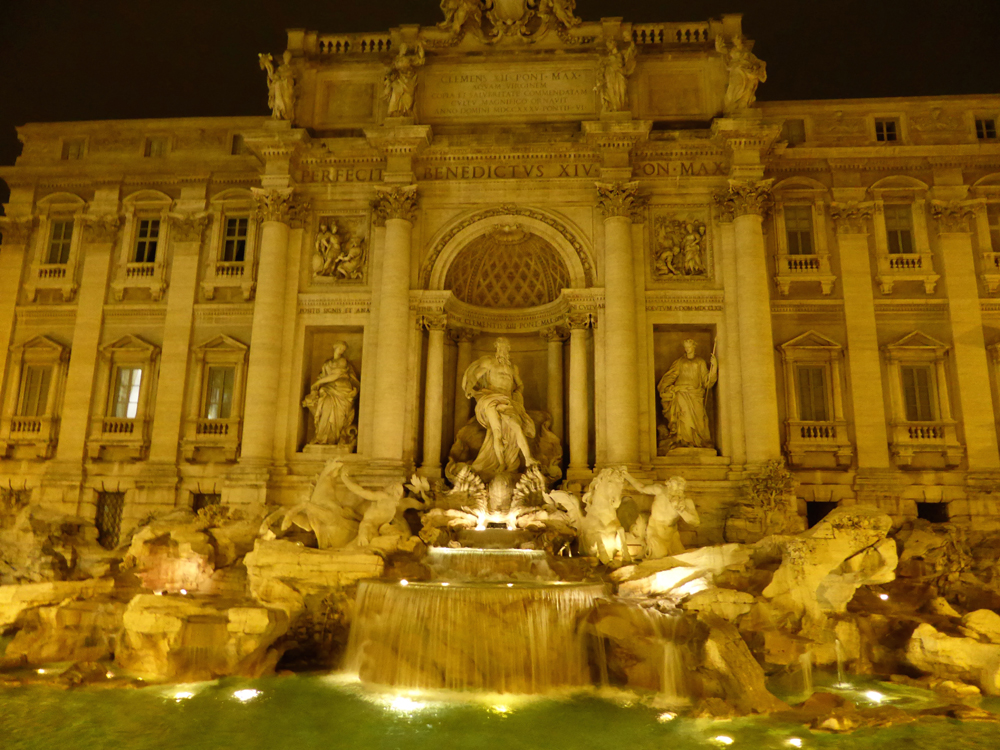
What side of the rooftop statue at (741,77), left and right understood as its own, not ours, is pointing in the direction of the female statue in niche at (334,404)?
right

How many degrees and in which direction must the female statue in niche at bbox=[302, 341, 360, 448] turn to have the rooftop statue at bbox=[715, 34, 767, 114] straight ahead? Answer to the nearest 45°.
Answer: approximately 90° to its left

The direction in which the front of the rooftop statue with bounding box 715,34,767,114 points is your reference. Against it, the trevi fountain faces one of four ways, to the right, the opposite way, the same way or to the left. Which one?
the same way

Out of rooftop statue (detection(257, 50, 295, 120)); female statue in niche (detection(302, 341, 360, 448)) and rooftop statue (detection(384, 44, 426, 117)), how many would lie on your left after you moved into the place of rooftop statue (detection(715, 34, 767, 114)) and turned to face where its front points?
0

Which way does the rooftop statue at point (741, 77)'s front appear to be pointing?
toward the camera

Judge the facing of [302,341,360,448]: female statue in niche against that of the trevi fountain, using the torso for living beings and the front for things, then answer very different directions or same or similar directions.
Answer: same or similar directions

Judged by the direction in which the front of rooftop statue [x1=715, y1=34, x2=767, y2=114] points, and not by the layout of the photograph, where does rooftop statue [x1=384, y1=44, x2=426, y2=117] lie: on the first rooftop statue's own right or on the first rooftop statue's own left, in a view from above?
on the first rooftop statue's own right

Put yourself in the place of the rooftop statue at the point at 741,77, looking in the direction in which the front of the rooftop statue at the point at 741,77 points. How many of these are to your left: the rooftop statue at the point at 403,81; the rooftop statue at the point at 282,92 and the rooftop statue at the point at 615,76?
0

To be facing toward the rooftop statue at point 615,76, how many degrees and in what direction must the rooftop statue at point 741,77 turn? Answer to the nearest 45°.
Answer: approximately 90° to its right

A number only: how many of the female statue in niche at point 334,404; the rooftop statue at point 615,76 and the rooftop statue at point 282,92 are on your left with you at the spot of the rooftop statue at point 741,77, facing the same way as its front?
0

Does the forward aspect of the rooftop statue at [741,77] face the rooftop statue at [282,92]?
no

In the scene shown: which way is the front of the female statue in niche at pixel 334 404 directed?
toward the camera
